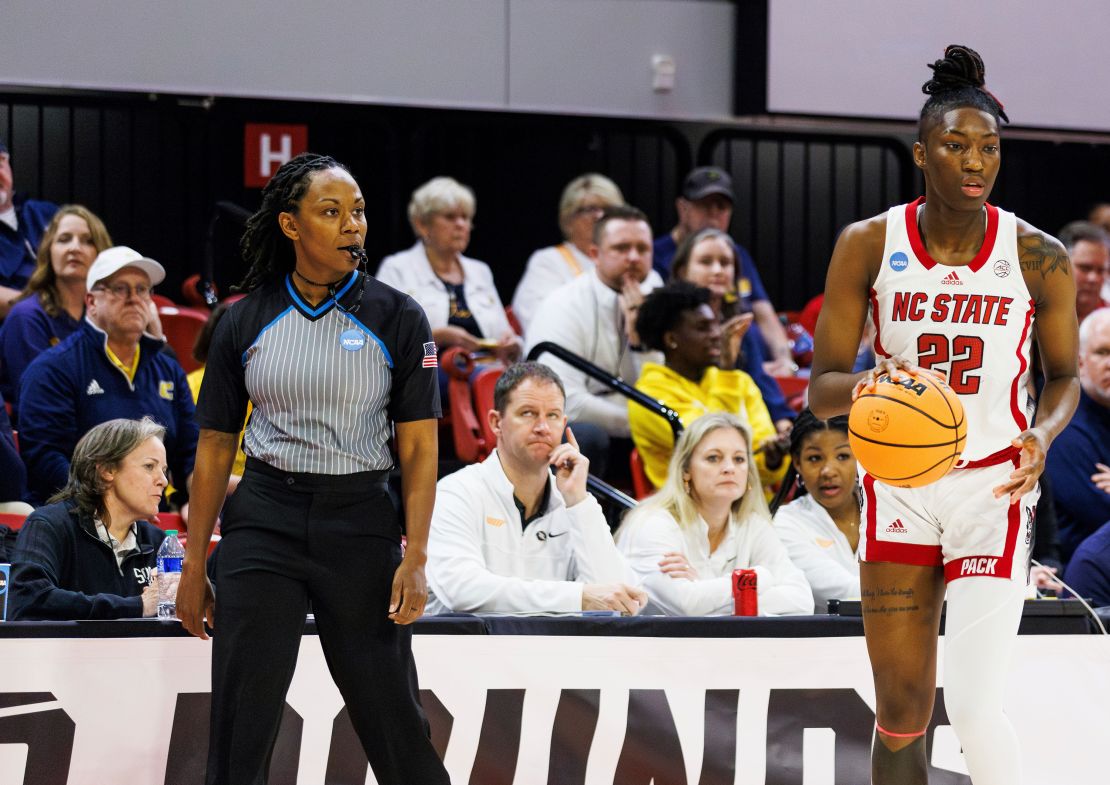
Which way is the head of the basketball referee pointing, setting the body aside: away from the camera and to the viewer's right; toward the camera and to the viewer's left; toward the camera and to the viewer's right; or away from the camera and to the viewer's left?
toward the camera and to the viewer's right

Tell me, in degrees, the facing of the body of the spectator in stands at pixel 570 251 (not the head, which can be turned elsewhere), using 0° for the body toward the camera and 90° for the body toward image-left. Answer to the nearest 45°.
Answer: approximately 315°

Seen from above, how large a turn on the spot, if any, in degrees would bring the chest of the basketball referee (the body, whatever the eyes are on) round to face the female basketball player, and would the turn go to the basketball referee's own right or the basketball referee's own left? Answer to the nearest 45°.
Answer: approximately 90° to the basketball referee's own left

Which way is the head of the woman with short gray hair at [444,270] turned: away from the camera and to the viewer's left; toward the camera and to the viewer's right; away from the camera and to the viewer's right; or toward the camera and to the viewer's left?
toward the camera and to the viewer's right

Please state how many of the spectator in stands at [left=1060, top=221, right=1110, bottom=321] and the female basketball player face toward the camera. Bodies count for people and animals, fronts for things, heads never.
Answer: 2
